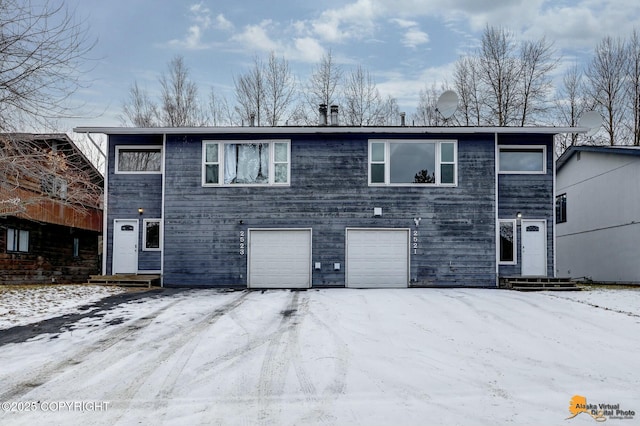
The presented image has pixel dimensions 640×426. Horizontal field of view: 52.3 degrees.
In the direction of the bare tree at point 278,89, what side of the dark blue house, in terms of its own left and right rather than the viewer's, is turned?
back

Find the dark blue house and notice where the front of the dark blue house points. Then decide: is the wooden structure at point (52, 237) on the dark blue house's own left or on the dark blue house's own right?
on the dark blue house's own right

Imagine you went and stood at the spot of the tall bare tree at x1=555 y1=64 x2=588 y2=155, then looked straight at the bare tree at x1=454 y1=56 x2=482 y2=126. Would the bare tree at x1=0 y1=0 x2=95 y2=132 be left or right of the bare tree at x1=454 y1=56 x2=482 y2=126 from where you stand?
left

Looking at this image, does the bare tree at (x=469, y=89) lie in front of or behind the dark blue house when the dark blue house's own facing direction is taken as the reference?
behind

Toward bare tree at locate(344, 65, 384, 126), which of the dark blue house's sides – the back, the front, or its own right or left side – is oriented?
back

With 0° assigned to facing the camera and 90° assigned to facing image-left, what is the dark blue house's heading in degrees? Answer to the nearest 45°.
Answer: approximately 0°

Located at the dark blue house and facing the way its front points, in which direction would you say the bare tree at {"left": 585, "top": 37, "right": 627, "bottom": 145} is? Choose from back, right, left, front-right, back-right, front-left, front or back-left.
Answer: back-left

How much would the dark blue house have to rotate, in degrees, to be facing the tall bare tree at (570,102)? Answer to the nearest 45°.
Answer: approximately 135° to its left
